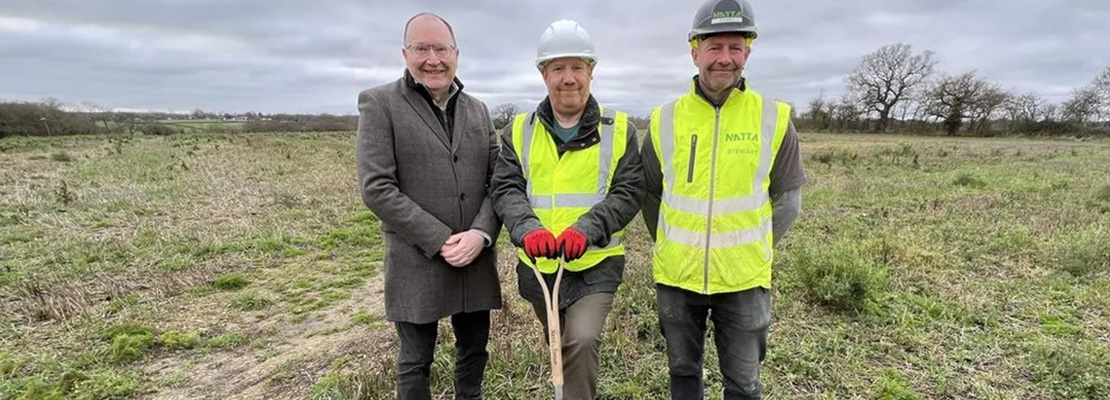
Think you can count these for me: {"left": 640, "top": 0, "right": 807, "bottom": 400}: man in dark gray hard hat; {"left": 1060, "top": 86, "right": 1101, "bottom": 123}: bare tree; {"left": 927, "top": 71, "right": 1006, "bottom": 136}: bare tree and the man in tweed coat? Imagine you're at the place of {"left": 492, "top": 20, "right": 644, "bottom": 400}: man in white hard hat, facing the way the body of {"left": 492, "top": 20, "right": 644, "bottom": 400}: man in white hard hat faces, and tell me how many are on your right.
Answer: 1

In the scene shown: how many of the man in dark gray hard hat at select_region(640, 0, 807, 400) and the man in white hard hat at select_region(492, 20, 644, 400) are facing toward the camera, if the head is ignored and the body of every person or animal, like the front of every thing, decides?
2

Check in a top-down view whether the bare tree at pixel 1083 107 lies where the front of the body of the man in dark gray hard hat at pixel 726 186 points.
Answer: no

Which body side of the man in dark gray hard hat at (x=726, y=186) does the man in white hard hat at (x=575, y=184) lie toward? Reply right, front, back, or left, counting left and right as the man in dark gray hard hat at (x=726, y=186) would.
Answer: right

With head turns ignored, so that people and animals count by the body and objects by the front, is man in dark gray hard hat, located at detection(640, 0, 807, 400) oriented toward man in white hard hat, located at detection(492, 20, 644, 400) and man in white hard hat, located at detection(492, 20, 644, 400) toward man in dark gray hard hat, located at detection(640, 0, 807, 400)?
no

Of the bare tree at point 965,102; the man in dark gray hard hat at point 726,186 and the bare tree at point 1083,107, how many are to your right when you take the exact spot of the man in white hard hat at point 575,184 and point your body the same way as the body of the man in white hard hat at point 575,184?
0

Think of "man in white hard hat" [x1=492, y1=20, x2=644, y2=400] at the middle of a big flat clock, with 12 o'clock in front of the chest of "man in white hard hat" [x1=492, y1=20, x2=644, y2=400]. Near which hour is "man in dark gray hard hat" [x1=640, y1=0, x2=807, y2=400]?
"man in dark gray hard hat" [x1=640, y1=0, x2=807, y2=400] is roughly at 9 o'clock from "man in white hard hat" [x1=492, y1=20, x2=644, y2=400].

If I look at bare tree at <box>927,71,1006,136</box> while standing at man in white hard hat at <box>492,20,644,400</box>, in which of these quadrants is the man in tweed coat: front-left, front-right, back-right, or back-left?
back-left

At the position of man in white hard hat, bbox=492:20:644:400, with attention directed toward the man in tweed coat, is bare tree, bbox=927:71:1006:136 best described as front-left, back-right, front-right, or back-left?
back-right

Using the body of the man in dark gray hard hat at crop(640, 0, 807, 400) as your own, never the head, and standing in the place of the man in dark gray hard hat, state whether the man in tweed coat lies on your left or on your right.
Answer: on your right

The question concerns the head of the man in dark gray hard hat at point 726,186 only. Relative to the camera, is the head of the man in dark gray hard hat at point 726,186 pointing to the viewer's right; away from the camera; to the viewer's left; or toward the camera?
toward the camera

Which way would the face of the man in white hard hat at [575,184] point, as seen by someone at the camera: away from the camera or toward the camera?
toward the camera

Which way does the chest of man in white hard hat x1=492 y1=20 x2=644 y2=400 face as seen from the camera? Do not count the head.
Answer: toward the camera

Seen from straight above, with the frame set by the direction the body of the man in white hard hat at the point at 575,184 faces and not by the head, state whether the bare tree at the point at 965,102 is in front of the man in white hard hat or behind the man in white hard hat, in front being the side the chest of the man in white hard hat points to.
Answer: behind

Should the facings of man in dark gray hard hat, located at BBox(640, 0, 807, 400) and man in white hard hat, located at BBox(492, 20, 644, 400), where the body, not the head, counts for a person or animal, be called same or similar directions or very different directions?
same or similar directions

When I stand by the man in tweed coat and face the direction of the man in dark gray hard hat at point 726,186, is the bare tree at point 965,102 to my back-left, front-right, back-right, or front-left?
front-left
